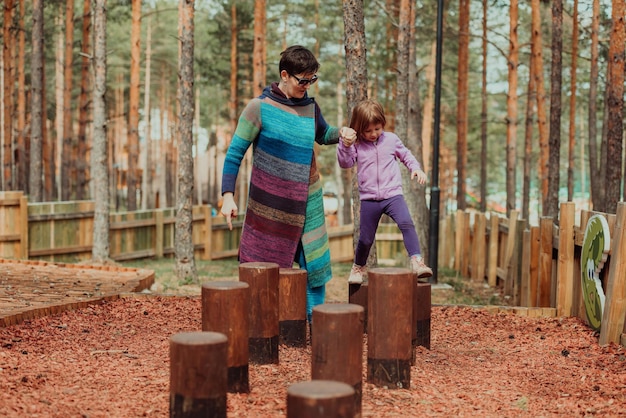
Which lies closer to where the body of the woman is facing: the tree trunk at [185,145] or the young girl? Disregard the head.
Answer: the young girl

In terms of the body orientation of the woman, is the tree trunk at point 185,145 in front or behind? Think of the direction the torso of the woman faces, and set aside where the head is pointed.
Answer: behind

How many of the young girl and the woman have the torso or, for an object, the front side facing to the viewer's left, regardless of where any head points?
0

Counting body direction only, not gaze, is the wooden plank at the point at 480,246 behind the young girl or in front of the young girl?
behind

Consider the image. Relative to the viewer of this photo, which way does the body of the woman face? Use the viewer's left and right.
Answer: facing the viewer and to the right of the viewer

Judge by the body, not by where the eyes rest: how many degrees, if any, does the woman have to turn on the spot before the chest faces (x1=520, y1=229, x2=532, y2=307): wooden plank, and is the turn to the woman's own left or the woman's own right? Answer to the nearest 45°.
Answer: approximately 90° to the woman's own left

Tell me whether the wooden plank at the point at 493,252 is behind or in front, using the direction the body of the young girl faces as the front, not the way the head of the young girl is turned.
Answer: behind

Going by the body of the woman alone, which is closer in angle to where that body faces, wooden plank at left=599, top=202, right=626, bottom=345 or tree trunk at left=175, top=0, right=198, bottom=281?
the wooden plank

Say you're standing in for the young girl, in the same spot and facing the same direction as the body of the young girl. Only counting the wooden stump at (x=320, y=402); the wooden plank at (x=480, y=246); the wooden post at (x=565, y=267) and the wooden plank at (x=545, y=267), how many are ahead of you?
1

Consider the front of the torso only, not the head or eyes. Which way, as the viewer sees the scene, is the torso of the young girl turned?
toward the camera

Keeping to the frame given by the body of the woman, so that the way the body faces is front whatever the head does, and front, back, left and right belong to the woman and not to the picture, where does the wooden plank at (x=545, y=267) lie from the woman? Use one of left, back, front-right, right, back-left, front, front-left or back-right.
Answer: left

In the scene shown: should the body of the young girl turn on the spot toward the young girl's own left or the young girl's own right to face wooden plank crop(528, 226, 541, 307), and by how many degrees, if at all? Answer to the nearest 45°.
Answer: approximately 135° to the young girl's own left

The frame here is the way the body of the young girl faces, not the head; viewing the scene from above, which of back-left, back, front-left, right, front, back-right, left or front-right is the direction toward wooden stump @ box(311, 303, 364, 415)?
front

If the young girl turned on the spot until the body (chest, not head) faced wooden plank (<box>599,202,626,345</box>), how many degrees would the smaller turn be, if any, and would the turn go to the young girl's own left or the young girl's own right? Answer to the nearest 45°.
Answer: approximately 90° to the young girl's own left
